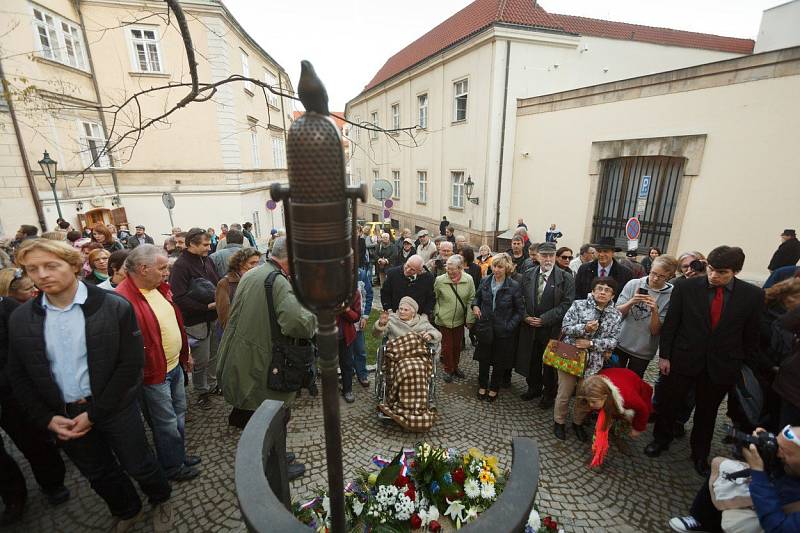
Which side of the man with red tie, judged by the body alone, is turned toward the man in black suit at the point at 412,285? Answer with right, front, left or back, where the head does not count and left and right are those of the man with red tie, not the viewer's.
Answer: right

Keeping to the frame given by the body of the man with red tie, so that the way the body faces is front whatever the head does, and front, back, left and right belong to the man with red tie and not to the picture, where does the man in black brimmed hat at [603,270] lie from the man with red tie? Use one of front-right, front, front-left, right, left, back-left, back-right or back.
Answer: back-right

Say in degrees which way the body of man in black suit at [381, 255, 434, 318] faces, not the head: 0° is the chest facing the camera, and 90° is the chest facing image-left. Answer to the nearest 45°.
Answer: approximately 0°

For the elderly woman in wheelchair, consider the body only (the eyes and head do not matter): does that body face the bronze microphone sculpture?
yes

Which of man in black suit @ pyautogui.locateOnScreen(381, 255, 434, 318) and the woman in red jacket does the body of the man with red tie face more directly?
the woman in red jacket

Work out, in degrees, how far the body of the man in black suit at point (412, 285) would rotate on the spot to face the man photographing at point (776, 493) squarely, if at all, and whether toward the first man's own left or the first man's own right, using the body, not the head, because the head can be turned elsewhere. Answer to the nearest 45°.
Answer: approximately 45° to the first man's own left
